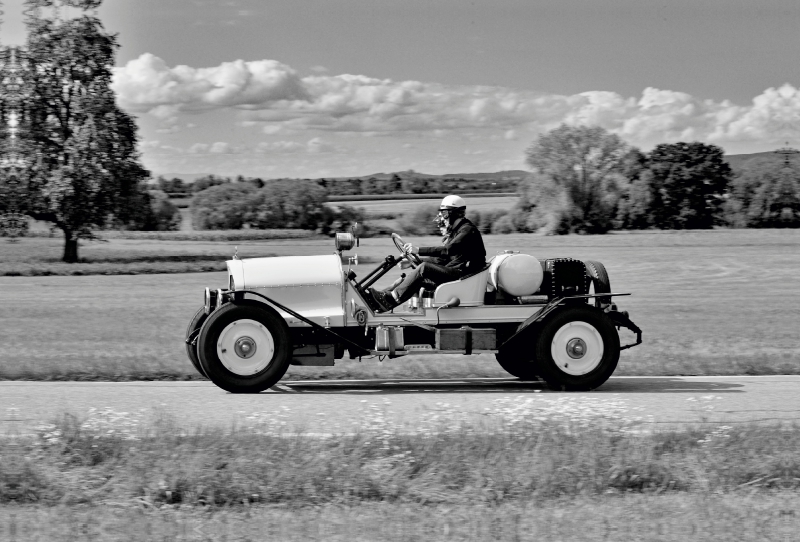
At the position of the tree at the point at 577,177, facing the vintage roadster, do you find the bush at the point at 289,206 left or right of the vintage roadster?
right

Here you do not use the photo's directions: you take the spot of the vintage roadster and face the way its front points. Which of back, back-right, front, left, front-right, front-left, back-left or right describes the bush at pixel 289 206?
right

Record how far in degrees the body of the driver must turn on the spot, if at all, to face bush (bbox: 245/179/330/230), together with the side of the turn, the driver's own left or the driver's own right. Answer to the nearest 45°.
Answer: approximately 90° to the driver's own right

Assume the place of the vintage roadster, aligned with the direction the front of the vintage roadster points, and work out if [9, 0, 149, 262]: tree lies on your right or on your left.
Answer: on your right

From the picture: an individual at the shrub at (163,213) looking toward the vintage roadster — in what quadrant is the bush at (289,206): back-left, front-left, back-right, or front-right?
front-left

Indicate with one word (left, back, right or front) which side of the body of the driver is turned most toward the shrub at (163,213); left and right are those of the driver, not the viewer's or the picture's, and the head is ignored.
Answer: right

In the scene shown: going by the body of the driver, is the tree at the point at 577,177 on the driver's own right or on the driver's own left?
on the driver's own right

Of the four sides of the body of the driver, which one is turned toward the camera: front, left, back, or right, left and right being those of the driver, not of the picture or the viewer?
left

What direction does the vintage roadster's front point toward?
to the viewer's left

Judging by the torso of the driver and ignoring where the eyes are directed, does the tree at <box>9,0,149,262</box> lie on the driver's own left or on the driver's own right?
on the driver's own right

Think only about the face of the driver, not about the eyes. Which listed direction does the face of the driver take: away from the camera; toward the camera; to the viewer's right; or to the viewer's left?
to the viewer's left

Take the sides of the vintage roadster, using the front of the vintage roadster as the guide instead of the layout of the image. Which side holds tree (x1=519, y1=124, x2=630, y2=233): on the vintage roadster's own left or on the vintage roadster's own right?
on the vintage roadster's own right
